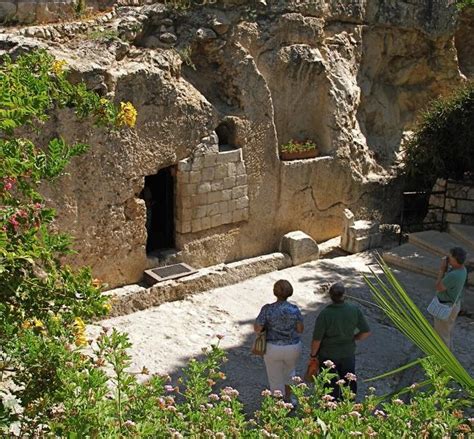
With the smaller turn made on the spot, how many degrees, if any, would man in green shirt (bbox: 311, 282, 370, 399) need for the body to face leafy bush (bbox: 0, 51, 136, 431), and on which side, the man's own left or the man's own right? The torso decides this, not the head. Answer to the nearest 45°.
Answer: approximately 135° to the man's own left

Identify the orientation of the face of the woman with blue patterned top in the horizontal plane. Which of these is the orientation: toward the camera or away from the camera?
away from the camera

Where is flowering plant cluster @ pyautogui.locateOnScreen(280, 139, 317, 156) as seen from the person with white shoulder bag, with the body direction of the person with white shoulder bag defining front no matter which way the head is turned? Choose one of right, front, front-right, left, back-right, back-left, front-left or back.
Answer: front-right

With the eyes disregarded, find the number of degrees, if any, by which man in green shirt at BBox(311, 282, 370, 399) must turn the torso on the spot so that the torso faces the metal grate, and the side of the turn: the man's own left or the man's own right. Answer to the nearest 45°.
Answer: approximately 45° to the man's own left

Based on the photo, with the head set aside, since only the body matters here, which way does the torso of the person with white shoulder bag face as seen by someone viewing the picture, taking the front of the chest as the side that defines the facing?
to the viewer's left

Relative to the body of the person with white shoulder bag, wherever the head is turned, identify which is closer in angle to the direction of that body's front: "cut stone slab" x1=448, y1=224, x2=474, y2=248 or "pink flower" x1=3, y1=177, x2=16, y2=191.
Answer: the pink flower

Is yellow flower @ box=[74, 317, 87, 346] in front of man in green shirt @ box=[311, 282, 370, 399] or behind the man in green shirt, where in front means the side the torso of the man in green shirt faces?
behind

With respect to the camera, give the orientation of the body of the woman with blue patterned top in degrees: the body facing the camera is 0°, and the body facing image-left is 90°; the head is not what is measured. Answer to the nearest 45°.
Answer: approximately 180°

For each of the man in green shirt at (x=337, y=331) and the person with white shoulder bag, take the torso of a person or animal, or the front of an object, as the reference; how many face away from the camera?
1

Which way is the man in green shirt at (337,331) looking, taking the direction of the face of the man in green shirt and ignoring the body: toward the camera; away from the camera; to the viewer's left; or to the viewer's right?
away from the camera

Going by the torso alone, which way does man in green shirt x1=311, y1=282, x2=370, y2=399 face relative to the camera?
away from the camera
